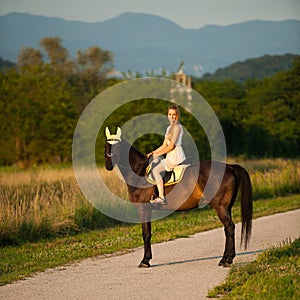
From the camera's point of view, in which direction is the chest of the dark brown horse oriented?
to the viewer's left

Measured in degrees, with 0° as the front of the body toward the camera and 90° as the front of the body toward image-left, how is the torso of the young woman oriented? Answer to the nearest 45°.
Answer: approximately 90°
